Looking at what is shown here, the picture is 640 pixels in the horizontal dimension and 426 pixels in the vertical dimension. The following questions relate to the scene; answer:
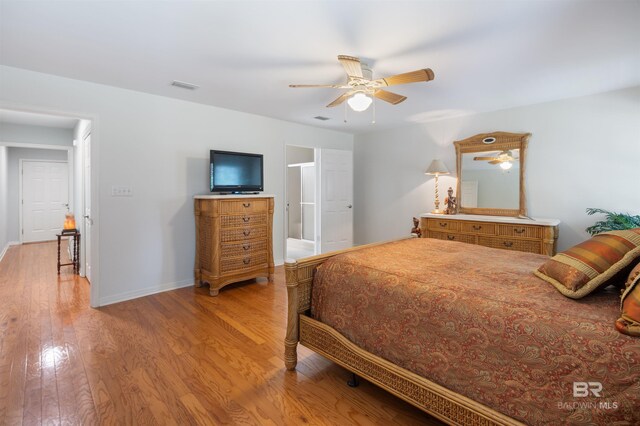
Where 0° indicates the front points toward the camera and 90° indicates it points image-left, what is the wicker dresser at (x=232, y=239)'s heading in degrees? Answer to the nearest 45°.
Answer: approximately 315°

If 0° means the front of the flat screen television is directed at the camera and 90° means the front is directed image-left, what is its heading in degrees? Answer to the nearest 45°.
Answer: approximately 315°

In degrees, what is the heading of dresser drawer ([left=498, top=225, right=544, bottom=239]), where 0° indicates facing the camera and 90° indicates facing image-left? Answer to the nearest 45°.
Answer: approximately 0°

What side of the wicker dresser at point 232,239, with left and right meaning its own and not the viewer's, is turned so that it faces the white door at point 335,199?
left

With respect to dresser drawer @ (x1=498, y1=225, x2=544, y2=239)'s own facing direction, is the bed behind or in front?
in front

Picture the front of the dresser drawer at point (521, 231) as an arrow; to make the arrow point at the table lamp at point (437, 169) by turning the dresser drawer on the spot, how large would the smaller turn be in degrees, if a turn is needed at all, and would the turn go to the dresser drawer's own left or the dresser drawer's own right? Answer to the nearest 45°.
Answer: approximately 135° to the dresser drawer's own right

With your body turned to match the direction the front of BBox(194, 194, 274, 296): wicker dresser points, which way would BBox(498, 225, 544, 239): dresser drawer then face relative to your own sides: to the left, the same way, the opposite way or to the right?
to the right

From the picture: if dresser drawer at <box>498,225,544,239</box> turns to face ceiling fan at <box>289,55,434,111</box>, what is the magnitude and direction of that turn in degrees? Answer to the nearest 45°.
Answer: approximately 45° to its right

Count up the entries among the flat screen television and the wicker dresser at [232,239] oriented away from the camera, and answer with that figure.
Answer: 0
